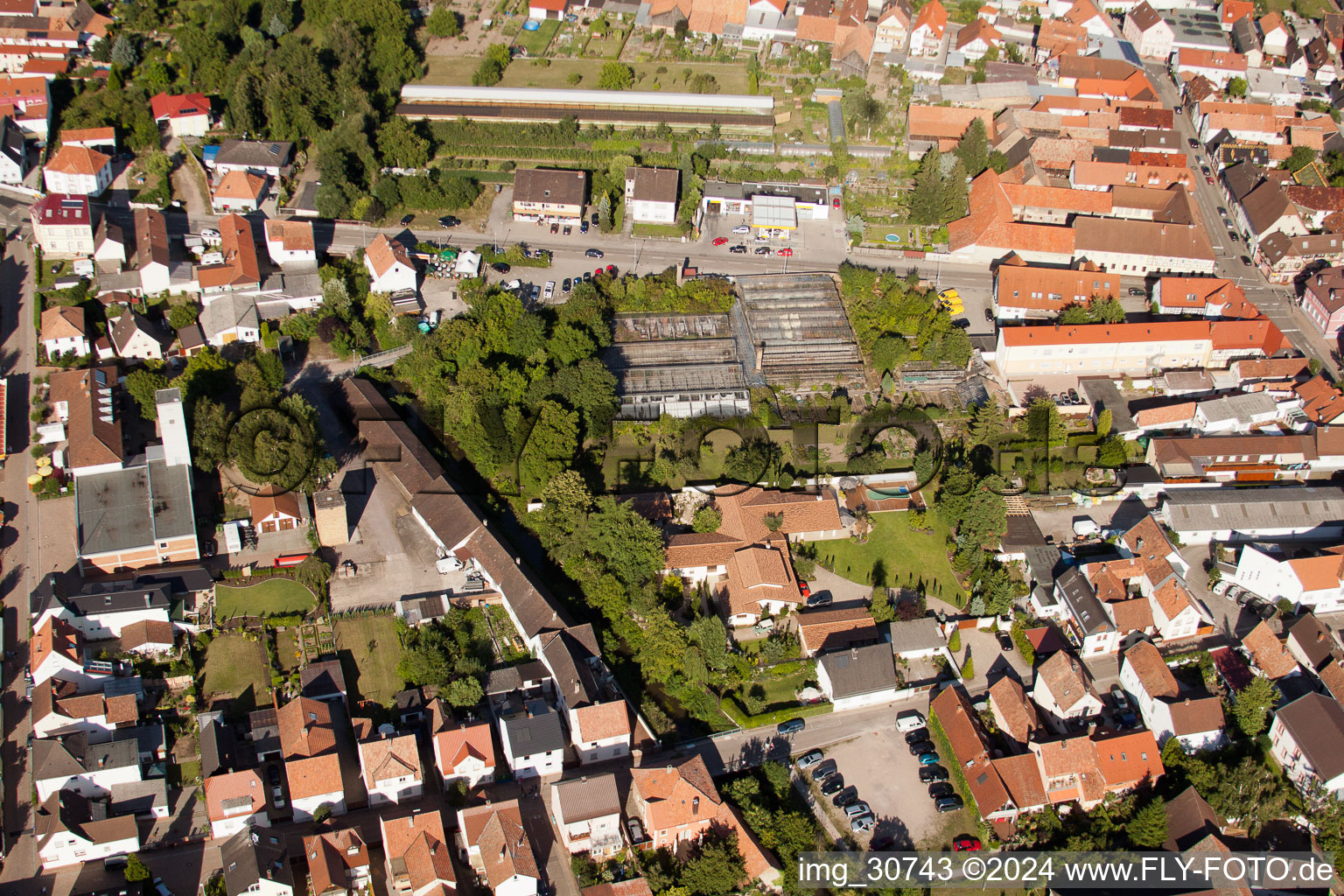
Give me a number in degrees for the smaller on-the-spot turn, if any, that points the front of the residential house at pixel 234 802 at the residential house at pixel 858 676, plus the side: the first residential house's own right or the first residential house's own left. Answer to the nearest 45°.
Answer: approximately 90° to the first residential house's own left

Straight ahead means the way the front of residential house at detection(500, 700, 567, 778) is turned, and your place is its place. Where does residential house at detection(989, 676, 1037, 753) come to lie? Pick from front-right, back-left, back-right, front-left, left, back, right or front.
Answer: left

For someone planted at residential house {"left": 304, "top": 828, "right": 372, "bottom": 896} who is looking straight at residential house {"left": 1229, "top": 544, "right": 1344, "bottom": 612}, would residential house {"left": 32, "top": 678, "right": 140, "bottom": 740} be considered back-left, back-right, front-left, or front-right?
back-left

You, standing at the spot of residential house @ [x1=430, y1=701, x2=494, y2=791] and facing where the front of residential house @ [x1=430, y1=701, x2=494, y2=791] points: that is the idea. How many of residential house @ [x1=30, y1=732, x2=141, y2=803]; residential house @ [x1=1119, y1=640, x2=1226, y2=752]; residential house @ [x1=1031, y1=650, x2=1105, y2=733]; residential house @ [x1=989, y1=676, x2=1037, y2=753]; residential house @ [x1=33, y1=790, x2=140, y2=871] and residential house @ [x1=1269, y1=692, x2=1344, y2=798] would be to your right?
2

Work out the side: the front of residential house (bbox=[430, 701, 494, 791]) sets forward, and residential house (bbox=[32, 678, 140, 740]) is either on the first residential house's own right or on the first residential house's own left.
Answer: on the first residential house's own right

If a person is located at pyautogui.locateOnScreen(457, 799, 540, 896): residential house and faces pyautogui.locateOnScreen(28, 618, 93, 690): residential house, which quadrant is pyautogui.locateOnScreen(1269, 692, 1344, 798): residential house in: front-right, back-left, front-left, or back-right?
back-right

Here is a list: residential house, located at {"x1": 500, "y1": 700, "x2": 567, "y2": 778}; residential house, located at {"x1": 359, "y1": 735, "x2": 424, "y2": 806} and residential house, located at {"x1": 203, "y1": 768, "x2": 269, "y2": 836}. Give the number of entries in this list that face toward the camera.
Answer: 3

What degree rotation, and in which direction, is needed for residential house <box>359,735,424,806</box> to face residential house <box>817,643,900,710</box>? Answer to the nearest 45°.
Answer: approximately 90° to its left

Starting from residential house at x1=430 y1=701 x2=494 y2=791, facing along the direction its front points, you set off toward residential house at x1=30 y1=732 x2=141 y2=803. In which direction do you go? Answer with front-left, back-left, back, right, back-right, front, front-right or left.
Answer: right

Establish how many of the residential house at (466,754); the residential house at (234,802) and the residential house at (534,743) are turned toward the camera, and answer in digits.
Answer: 3

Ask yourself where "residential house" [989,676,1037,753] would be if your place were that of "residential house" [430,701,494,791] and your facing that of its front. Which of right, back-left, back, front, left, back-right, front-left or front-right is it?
left

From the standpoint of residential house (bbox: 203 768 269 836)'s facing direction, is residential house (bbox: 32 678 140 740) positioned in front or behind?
behind
